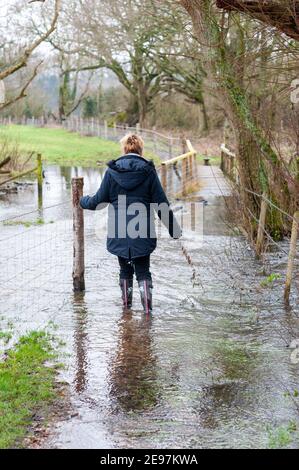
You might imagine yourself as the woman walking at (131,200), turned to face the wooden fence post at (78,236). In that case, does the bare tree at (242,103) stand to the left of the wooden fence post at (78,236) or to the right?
right

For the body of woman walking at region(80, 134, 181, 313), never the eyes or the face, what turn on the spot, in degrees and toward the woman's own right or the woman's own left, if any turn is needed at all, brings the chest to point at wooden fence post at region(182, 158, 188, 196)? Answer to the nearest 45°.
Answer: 0° — they already face it

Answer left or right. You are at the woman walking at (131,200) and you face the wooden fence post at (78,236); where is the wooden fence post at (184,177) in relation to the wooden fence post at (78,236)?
right

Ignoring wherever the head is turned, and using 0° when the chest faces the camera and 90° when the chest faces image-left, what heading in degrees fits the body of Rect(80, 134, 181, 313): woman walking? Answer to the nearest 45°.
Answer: approximately 180°

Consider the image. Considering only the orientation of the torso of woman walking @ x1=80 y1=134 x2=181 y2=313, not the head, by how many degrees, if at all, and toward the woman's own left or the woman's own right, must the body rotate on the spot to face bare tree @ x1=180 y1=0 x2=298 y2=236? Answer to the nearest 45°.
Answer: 0° — they already face it
